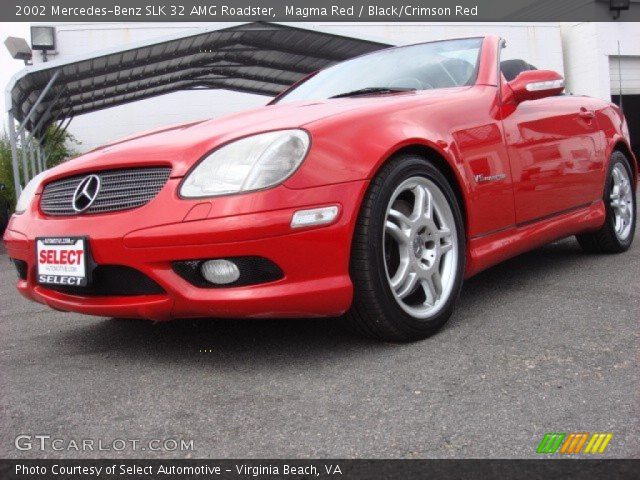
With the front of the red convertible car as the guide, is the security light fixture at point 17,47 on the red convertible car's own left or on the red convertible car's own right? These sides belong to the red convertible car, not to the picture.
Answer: on the red convertible car's own right

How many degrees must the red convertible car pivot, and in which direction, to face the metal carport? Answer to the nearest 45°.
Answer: approximately 135° to its right
